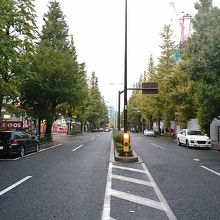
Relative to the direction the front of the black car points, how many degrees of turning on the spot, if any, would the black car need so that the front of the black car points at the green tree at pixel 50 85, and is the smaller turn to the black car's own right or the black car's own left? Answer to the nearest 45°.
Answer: approximately 45° to the black car's own left

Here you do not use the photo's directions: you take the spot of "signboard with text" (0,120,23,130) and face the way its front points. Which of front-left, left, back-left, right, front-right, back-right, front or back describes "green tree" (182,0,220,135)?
front-left

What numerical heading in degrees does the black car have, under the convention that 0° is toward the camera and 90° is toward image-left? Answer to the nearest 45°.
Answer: approximately 225°

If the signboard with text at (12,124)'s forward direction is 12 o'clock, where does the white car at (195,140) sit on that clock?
The white car is roughly at 10 o'clock from the signboard with text.

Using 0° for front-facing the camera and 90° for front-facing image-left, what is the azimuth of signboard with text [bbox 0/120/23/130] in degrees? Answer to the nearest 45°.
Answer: approximately 0°

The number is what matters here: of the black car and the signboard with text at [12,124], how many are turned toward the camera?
1

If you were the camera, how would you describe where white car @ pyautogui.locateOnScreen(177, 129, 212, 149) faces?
facing the viewer and to the right of the viewer
